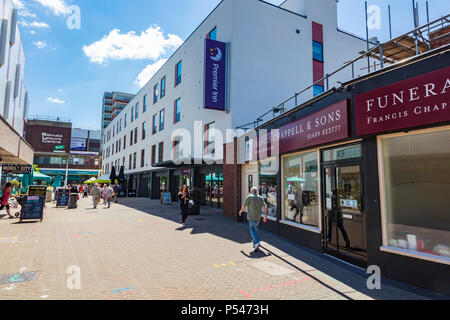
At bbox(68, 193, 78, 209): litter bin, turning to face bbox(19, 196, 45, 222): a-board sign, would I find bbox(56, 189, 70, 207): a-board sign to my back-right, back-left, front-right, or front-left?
back-right

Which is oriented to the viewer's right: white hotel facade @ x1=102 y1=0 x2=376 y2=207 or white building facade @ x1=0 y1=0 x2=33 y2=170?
white building facade @ x1=0 y1=0 x2=33 y2=170

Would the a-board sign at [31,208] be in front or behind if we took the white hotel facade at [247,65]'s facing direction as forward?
in front

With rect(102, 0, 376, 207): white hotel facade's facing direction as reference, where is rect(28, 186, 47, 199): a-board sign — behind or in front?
in front

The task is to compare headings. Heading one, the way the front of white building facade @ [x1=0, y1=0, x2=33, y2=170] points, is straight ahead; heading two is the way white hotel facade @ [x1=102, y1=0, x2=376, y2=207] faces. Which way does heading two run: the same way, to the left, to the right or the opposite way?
the opposite way

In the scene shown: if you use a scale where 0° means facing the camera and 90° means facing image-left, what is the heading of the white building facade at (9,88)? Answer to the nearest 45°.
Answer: approximately 270°
